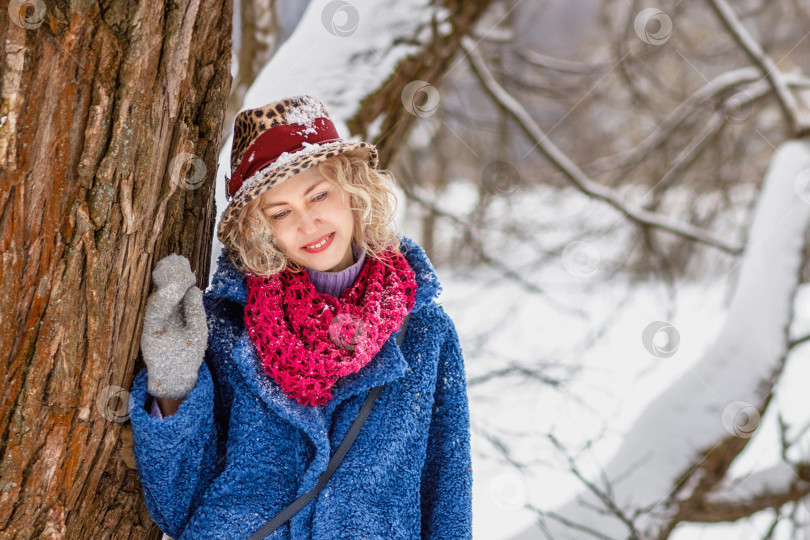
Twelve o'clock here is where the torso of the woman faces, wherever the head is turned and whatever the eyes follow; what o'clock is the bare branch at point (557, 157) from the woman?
The bare branch is roughly at 7 o'clock from the woman.

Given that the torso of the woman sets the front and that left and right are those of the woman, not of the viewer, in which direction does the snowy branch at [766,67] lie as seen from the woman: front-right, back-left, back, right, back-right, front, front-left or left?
back-left

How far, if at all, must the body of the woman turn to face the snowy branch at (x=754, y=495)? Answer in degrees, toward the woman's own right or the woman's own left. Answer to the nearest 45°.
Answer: approximately 135° to the woman's own left

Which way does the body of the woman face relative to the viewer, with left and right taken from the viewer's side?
facing the viewer

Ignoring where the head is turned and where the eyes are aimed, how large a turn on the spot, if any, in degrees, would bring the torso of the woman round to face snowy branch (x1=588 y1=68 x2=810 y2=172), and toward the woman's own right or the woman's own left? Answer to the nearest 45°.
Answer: approximately 135° to the woman's own left
